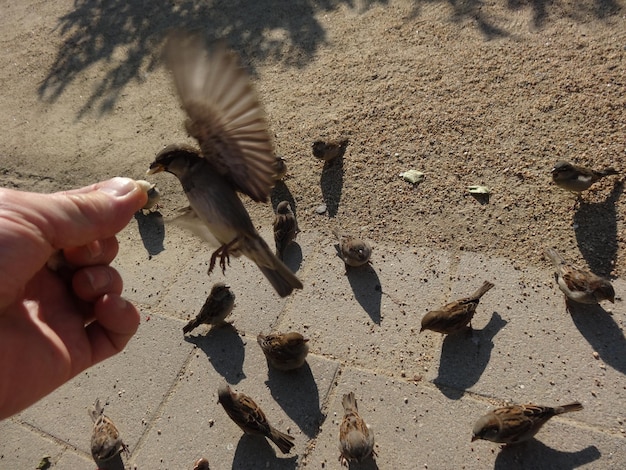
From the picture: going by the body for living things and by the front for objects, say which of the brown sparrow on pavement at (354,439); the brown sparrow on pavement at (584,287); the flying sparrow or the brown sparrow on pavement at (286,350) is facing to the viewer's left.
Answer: the flying sparrow

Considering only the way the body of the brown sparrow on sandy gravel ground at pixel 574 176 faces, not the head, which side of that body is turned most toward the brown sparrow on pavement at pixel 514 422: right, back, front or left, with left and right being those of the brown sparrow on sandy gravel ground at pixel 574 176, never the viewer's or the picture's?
left

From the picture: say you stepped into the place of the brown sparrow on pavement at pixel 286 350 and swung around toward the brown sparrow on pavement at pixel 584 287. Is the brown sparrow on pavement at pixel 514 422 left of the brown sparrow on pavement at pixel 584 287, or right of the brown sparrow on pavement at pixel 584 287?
right

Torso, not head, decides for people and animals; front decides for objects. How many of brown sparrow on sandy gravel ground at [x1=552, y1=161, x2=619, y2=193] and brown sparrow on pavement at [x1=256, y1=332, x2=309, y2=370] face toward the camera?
0

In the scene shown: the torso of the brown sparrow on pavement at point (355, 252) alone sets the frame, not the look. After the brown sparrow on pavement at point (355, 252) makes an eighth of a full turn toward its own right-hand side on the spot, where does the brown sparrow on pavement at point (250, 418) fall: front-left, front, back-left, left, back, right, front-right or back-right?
front-right

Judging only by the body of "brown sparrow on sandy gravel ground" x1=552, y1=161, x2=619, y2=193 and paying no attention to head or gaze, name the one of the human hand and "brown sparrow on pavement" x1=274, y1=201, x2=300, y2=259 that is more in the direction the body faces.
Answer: the brown sparrow on pavement

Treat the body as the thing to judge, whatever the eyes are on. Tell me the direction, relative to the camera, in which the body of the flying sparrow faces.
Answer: to the viewer's left

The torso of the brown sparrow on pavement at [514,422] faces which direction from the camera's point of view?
to the viewer's left

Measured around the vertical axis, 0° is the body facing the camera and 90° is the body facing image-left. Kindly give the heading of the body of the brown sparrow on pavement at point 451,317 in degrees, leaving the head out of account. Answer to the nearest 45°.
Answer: approximately 45°

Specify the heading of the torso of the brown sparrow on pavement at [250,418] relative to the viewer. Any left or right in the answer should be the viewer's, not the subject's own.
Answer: facing away from the viewer and to the left of the viewer

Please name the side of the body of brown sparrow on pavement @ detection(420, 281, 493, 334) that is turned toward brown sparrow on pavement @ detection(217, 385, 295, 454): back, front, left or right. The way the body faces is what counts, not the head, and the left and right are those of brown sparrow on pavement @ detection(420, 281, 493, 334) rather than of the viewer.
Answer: front

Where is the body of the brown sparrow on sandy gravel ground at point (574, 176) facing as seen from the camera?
to the viewer's left

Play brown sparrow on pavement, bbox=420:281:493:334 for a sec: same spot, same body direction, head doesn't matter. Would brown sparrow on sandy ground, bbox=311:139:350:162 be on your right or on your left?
on your right

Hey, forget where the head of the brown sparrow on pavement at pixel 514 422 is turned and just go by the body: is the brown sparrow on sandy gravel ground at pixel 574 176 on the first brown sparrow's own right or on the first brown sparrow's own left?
on the first brown sparrow's own right
